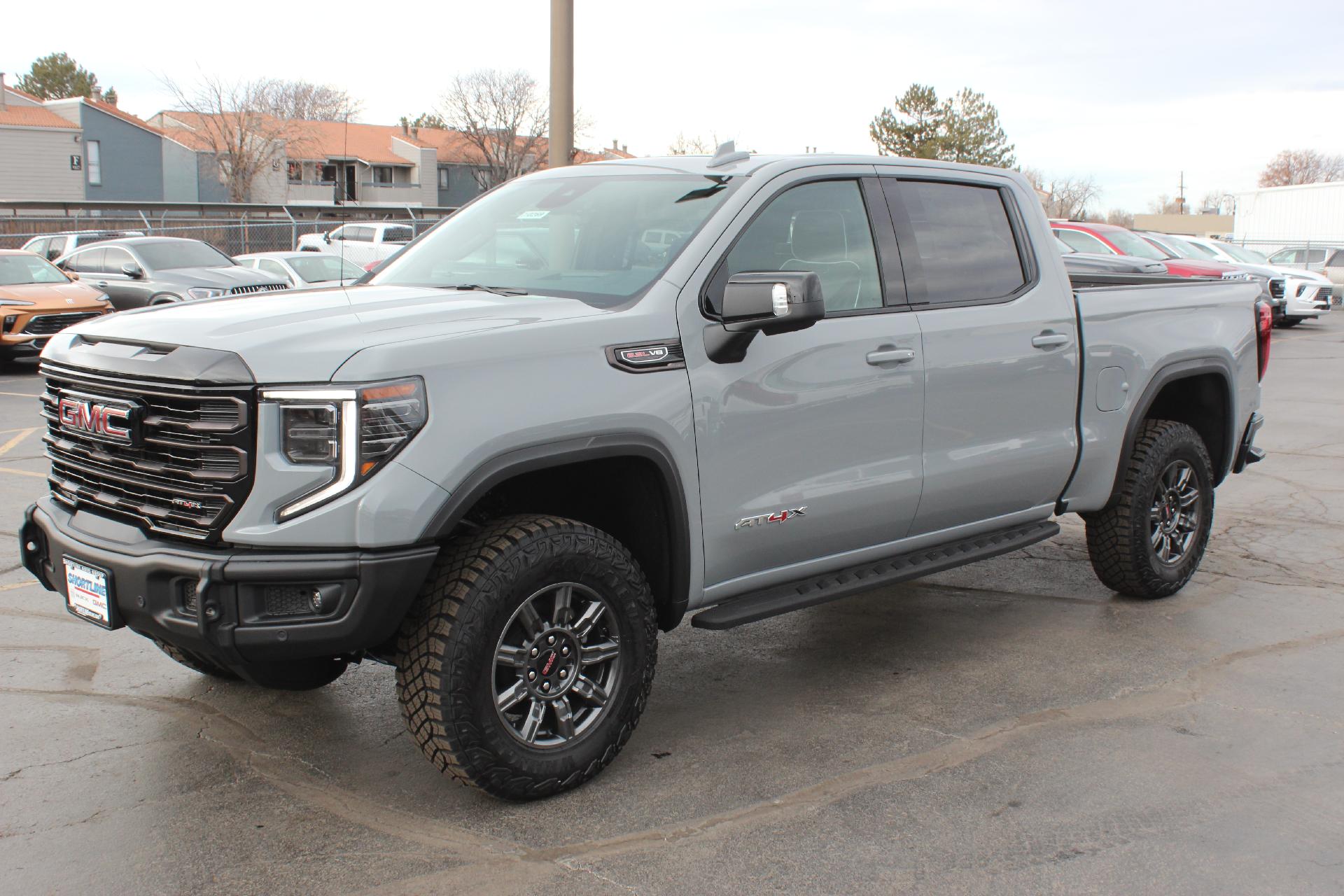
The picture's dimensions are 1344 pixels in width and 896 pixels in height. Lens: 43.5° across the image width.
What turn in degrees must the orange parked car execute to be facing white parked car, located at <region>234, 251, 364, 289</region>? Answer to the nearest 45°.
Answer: approximately 90° to its left

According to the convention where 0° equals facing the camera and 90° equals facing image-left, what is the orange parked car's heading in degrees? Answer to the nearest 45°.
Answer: approximately 315°

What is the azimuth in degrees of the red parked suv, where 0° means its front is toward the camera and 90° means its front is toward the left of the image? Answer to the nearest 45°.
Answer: approximately 315°
